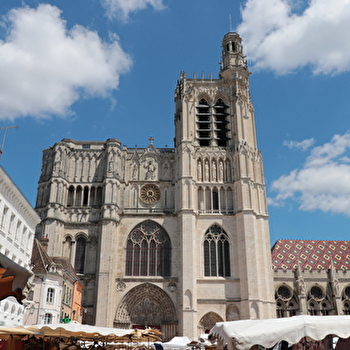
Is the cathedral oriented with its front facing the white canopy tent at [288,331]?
yes

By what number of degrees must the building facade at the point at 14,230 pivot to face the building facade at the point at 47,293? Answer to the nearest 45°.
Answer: approximately 90° to its left

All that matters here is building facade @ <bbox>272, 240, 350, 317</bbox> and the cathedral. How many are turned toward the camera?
2

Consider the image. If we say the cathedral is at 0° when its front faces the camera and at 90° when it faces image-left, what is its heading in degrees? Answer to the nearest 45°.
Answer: approximately 0°

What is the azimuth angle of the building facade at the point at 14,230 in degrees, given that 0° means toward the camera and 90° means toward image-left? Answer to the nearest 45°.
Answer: approximately 270°

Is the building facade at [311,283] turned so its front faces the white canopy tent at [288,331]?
yes

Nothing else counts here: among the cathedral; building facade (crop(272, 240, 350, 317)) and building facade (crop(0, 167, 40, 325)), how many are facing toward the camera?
2
